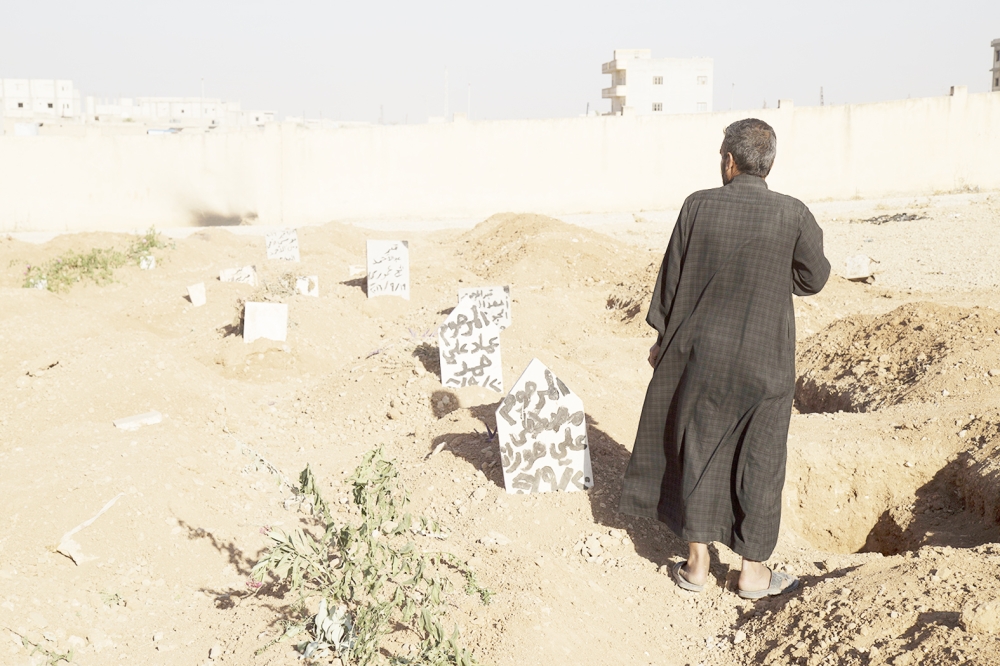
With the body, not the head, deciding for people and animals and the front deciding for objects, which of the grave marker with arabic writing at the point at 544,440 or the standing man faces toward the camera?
the grave marker with arabic writing

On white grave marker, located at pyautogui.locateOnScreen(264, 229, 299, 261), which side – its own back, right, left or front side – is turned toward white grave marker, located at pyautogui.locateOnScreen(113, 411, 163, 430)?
front

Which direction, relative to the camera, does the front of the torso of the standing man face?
away from the camera

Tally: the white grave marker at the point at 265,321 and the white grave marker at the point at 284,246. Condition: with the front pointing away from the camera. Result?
0

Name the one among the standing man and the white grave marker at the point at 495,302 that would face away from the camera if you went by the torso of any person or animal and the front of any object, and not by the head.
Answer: the standing man

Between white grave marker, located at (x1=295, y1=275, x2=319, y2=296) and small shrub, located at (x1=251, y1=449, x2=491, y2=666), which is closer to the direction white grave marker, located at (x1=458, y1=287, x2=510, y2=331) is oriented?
the small shrub

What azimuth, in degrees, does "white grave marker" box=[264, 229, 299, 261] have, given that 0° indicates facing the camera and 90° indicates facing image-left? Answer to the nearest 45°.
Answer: approximately 0°

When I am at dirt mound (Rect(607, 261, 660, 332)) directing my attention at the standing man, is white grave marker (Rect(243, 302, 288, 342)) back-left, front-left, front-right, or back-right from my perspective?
front-right

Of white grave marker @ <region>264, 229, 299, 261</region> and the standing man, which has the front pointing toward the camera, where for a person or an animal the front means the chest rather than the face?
the white grave marker

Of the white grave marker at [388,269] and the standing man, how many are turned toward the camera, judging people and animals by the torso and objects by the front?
1

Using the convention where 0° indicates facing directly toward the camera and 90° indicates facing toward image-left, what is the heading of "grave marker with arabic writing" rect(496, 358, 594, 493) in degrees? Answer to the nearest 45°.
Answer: approximately 0°

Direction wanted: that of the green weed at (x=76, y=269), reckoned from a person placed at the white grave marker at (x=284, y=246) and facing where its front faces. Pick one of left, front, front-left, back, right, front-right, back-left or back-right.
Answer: right

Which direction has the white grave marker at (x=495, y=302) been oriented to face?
toward the camera

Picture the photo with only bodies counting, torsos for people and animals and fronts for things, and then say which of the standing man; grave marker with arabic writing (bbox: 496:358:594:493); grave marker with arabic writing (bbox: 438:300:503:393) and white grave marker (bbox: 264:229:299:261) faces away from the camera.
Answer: the standing man

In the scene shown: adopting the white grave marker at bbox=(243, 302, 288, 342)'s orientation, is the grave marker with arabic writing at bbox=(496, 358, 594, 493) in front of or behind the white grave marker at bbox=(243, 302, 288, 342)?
in front
